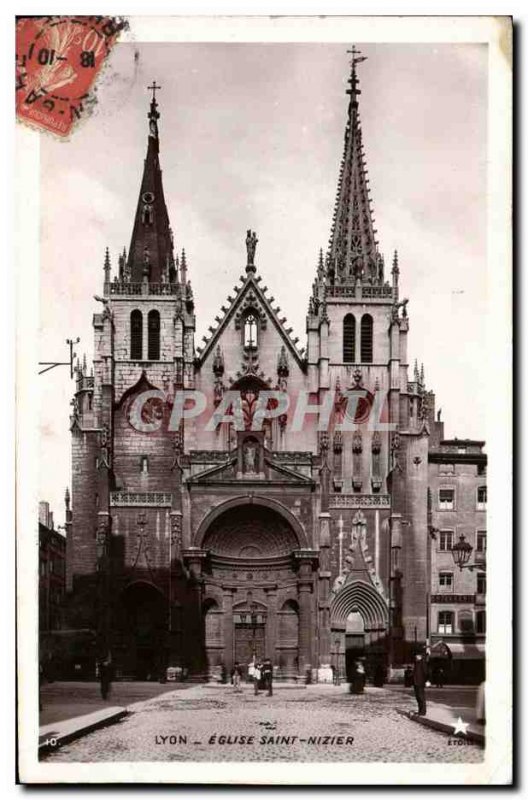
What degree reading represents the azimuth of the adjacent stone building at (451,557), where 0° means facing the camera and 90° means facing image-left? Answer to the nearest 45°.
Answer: approximately 0°

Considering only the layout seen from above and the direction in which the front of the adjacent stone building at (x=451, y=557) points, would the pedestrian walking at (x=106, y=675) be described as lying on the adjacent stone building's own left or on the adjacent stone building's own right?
on the adjacent stone building's own right

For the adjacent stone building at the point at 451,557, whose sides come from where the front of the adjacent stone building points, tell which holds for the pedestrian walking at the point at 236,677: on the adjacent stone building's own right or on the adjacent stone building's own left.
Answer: on the adjacent stone building's own right

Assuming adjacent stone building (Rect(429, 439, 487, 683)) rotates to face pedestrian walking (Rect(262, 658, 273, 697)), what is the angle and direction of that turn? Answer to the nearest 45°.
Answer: approximately 90° to its right
